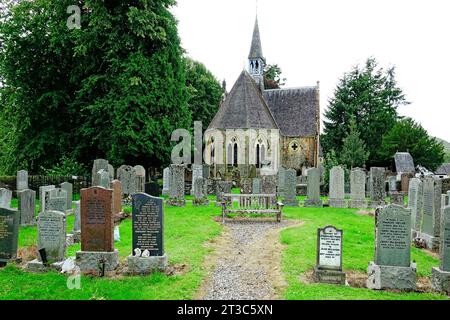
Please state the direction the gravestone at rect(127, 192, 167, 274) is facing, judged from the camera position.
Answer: facing the viewer

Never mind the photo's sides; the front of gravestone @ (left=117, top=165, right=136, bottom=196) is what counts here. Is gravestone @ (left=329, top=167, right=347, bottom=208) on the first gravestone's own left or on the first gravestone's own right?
on the first gravestone's own left

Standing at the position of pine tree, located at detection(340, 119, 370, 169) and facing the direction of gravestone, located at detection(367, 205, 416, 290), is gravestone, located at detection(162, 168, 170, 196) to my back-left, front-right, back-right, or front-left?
front-right

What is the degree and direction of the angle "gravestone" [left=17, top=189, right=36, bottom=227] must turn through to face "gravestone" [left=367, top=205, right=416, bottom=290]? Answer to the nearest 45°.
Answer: approximately 45° to its left

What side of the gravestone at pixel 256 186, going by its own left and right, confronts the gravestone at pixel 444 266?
front

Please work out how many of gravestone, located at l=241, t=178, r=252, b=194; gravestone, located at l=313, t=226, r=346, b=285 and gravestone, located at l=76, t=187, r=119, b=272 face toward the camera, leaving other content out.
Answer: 3

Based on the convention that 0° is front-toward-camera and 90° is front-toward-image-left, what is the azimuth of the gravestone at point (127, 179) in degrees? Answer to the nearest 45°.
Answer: approximately 0°

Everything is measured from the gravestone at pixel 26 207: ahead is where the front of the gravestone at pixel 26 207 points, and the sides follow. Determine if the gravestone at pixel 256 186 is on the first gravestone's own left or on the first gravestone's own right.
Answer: on the first gravestone's own left

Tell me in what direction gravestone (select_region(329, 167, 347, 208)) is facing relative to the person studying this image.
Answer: facing the viewer

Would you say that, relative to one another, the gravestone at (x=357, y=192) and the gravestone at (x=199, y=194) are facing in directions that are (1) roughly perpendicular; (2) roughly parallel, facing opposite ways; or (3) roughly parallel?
roughly parallel

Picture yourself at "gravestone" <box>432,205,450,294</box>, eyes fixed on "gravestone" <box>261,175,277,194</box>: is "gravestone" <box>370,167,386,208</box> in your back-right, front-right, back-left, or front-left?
front-right

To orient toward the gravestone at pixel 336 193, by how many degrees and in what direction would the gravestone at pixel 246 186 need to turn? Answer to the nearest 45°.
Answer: approximately 90° to its left

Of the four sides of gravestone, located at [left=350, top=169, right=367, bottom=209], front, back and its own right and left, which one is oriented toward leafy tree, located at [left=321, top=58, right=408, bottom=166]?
back

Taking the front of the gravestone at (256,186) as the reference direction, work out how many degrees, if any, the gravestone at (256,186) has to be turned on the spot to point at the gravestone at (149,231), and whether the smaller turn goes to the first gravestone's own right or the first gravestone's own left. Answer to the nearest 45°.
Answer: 0° — it already faces it

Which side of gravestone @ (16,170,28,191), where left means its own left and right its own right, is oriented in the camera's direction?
front
